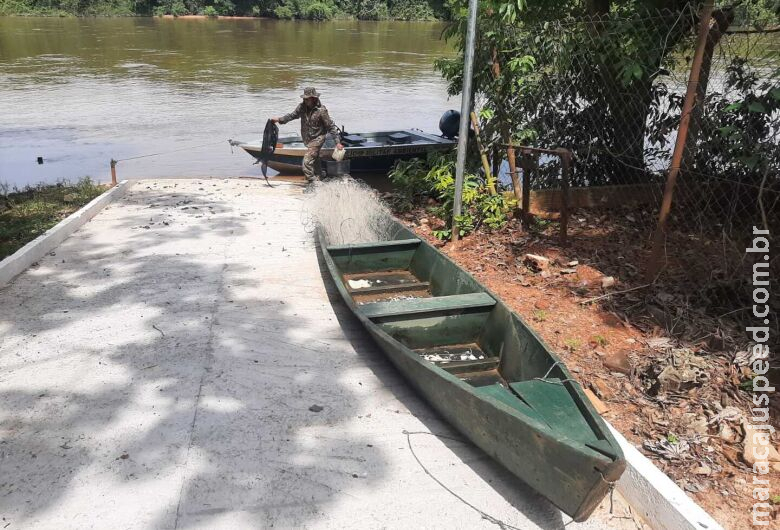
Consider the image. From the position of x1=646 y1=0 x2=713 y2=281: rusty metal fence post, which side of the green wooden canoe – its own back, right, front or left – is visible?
left

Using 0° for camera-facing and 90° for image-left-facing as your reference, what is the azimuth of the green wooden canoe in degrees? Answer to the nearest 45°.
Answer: approximately 315°

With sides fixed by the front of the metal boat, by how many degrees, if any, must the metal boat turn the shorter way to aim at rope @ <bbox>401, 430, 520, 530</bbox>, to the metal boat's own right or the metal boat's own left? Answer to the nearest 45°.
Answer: approximately 90° to the metal boat's own left

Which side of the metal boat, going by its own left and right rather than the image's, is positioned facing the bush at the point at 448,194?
left

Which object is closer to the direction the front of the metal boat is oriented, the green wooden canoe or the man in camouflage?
the man in camouflage

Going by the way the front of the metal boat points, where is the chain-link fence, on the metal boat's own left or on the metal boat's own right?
on the metal boat's own left

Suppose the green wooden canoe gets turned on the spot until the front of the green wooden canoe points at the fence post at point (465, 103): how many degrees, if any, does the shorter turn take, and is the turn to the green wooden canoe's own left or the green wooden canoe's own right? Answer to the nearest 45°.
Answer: approximately 135° to the green wooden canoe's own left

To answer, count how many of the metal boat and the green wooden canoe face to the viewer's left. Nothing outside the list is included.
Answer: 1

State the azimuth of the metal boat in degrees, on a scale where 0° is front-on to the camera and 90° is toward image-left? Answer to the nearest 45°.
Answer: approximately 90°

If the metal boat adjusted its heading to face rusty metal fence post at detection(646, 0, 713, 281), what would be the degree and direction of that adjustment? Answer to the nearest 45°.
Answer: approximately 90° to its left

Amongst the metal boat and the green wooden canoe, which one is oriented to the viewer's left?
the metal boat
